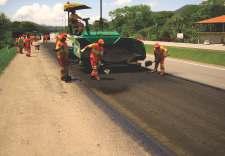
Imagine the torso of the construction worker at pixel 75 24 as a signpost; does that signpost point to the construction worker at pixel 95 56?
no

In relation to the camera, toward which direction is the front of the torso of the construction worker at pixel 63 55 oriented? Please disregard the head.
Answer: to the viewer's right

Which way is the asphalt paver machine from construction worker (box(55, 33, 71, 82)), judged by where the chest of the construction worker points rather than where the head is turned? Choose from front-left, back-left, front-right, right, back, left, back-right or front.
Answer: front-left

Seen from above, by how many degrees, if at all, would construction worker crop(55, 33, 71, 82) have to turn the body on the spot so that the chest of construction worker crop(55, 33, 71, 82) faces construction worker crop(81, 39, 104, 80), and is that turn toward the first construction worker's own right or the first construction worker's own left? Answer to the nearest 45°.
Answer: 0° — they already face them

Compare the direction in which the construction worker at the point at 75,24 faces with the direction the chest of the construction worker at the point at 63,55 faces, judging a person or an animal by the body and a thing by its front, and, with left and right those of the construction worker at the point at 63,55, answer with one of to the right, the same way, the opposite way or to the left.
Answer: the same way

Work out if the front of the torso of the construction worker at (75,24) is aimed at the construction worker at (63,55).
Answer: no
